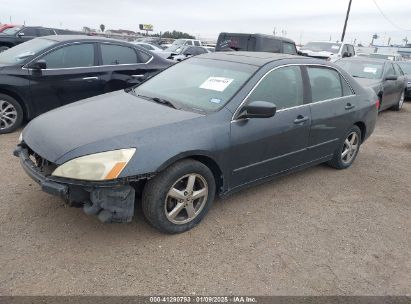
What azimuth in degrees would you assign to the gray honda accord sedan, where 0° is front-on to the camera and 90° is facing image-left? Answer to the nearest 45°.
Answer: approximately 45°

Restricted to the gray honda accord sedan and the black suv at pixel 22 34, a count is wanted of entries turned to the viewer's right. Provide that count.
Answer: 0

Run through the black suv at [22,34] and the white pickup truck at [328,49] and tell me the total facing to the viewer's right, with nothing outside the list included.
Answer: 0

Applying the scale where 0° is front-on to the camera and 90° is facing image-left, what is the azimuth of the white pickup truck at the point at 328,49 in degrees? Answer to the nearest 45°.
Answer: approximately 45°

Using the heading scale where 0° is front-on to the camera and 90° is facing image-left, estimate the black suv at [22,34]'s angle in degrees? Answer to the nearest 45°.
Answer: approximately 45°

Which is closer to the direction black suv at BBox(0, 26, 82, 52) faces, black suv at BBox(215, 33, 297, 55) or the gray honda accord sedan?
the gray honda accord sedan

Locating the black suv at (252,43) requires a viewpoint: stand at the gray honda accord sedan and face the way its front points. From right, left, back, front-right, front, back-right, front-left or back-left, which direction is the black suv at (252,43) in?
back-right
